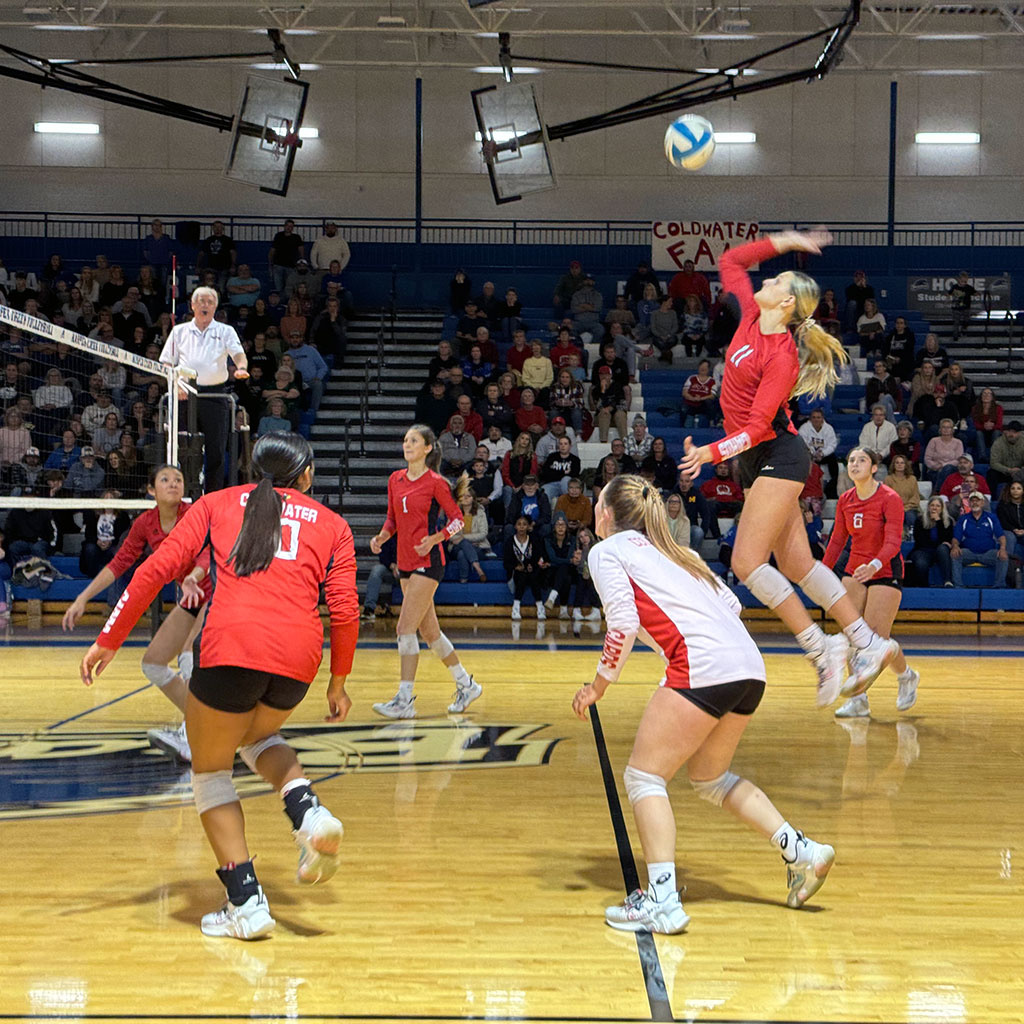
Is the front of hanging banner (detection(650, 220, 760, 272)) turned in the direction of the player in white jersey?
yes

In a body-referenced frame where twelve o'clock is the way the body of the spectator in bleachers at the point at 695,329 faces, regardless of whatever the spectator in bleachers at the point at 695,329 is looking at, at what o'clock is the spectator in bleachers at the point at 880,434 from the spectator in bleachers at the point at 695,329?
the spectator in bleachers at the point at 880,434 is roughly at 11 o'clock from the spectator in bleachers at the point at 695,329.

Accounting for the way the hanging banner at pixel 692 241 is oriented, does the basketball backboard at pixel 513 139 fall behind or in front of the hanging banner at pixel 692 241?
in front

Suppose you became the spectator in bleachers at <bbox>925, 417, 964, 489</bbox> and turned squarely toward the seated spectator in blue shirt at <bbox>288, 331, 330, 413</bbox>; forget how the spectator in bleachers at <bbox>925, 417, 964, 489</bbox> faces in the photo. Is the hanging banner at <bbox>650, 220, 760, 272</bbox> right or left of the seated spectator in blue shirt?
right

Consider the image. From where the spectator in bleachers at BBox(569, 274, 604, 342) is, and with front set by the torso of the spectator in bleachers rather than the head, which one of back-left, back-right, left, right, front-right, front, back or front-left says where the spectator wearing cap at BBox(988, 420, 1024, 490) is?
front-left

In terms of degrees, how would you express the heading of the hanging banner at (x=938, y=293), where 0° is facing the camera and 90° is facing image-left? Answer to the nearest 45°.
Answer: approximately 0°

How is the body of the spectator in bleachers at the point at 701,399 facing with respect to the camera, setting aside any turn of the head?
toward the camera

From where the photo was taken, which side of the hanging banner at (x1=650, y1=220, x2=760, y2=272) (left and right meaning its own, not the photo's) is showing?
front

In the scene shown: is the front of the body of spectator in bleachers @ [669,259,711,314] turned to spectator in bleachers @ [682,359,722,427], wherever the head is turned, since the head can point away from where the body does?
yes
